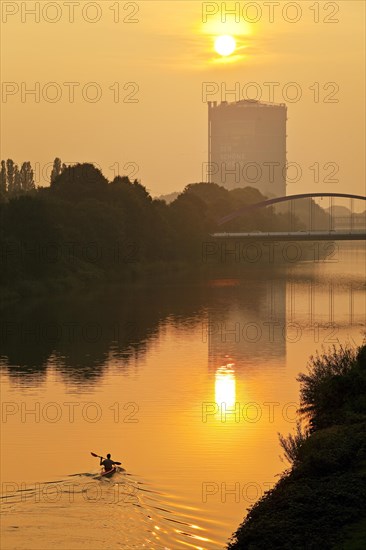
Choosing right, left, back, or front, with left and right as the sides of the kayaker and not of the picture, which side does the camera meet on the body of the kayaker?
back
